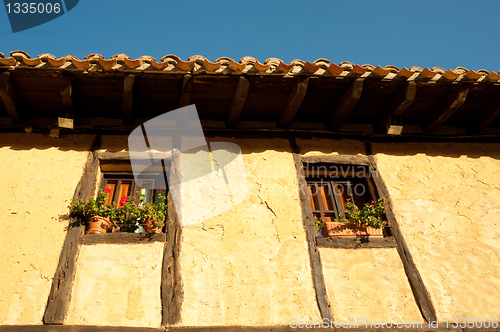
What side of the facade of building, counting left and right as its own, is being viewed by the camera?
front
